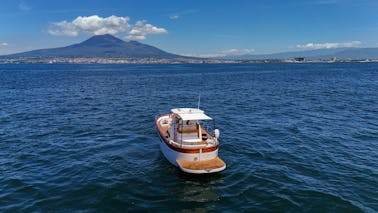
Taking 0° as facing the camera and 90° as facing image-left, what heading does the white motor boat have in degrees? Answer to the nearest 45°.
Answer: approximately 135°
